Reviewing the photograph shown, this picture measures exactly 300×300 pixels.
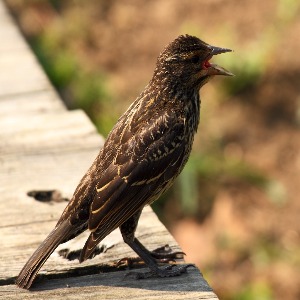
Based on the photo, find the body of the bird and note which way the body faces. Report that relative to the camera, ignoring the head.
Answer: to the viewer's right
